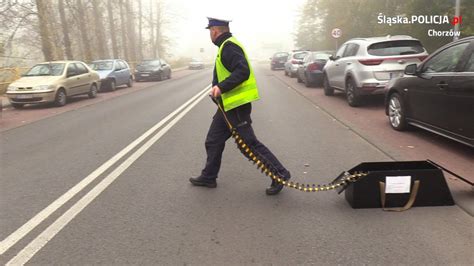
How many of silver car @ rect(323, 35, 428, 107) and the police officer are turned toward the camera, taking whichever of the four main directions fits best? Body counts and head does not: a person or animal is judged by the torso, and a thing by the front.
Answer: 0

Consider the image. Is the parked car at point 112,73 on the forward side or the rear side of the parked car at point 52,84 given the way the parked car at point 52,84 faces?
on the rear side

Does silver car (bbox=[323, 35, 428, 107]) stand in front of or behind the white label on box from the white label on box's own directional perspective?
behind

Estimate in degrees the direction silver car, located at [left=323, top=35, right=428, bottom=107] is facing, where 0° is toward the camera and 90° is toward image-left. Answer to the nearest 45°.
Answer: approximately 135°

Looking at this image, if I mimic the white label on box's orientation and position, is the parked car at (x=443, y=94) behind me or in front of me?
behind

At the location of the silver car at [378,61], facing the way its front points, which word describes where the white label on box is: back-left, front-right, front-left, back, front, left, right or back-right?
back-left

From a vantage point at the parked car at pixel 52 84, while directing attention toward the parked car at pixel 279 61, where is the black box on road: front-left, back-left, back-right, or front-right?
back-right

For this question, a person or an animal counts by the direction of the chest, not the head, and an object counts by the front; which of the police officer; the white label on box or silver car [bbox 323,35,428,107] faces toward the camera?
the white label on box

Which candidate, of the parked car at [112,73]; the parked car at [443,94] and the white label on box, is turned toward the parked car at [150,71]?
the parked car at [443,94]

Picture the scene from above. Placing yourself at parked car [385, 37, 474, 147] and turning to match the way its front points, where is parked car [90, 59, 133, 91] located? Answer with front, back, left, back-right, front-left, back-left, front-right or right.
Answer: front
